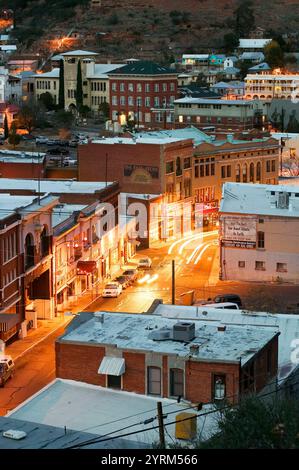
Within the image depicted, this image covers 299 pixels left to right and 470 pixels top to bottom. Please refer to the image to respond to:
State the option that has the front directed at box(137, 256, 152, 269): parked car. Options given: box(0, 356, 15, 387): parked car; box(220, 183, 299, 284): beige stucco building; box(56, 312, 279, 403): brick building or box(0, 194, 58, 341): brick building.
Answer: the beige stucco building

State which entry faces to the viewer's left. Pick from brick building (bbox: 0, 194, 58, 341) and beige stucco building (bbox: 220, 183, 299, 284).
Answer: the beige stucco building

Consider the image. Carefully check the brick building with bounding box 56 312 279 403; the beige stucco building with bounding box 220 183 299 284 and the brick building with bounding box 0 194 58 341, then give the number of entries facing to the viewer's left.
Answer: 1

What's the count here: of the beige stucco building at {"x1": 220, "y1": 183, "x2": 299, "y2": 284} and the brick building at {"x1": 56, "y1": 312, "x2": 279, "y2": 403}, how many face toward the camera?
1

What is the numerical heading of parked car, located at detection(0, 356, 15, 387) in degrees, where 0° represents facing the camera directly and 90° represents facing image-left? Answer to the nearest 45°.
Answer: approximately 45°

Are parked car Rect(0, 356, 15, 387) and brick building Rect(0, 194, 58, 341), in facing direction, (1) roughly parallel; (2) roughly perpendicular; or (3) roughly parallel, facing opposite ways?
roughly perpendicular

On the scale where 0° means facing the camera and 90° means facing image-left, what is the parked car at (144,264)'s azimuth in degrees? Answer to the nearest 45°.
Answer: approximately 45°

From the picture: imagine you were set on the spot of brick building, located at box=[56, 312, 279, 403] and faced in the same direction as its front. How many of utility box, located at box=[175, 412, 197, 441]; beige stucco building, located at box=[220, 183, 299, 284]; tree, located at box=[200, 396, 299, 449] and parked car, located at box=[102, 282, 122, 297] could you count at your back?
2

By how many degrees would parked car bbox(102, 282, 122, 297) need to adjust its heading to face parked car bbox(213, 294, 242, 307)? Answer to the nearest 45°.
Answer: approximately 90° to its left

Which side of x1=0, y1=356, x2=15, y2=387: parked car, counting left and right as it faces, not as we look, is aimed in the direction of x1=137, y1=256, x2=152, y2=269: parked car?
back

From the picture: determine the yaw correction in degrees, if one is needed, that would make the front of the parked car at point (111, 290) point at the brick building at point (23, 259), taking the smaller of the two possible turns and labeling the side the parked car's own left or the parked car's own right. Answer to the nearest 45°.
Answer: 0° — it already faces it

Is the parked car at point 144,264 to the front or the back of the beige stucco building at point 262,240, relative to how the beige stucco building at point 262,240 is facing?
to the front

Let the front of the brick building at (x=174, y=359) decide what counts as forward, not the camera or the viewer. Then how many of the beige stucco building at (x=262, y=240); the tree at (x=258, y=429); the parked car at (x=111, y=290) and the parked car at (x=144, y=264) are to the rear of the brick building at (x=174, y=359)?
3

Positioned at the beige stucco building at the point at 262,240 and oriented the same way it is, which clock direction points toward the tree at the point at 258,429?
The tree is roughly at 9 o'clock from the beige stucco building.

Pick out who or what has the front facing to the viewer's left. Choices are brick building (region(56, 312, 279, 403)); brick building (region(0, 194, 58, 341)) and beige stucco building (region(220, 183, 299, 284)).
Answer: the beige stucco building

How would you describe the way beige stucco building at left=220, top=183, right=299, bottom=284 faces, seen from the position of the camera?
facing to the left of the viewer
